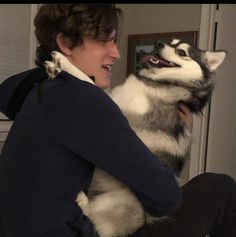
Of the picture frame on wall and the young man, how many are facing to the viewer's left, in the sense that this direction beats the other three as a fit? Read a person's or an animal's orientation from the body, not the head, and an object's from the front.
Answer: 0

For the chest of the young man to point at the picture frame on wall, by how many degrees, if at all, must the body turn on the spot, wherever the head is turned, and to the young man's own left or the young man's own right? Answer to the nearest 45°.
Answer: approximately 90° to the young man's own left

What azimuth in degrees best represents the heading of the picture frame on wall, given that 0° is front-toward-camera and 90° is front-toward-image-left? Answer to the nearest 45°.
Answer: approximately 0°

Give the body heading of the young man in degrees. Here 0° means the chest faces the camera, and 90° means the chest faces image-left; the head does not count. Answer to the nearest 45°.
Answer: approximately 270°

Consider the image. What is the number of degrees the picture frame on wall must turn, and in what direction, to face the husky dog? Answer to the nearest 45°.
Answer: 0° — it already faces it

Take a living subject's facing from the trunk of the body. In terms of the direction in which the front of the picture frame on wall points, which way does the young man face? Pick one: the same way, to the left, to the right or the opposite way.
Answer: to the left

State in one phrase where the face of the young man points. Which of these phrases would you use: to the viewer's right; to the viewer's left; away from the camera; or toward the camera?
to the viewer's right

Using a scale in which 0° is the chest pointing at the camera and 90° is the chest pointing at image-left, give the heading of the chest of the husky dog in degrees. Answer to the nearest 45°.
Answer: approximately 90°

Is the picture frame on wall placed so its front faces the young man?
yes
